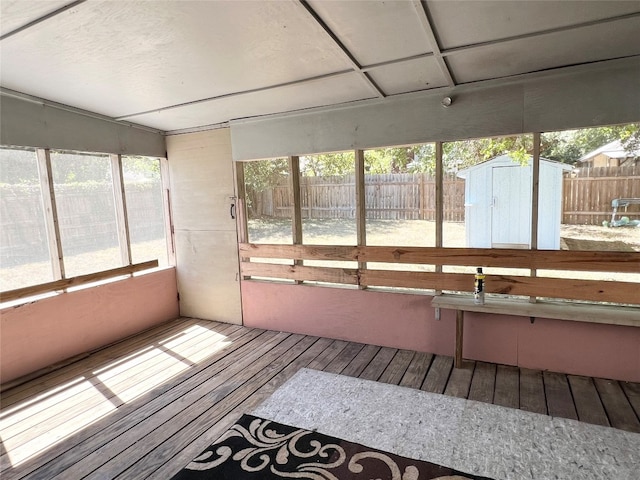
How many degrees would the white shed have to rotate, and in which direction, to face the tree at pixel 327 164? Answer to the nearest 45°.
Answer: approximately 90° to its right

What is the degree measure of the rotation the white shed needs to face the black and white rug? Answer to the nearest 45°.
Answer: approximately 45° to its right

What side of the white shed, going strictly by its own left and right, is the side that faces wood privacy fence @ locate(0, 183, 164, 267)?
right

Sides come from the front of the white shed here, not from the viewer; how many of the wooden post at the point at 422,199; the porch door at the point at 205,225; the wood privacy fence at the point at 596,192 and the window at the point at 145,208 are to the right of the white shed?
3

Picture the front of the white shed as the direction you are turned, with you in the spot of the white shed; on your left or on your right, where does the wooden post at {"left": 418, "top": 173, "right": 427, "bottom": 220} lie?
on your right

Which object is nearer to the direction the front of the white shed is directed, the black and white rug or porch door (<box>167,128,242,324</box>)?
the black and white rug

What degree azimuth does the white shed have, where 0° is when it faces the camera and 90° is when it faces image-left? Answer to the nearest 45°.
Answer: approximately 0°

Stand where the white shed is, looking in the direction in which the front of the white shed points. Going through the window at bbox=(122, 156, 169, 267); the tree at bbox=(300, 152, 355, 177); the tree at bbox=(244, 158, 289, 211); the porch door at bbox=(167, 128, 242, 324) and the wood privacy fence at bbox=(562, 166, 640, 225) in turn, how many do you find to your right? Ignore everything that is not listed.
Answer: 4

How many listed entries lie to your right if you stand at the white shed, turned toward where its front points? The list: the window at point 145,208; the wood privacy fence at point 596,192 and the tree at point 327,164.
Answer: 2

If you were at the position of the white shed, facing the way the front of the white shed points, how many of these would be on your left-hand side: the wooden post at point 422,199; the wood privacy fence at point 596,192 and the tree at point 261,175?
1

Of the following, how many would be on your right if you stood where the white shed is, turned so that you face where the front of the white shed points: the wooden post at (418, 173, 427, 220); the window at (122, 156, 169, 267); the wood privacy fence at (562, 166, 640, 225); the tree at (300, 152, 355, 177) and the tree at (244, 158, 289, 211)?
4
